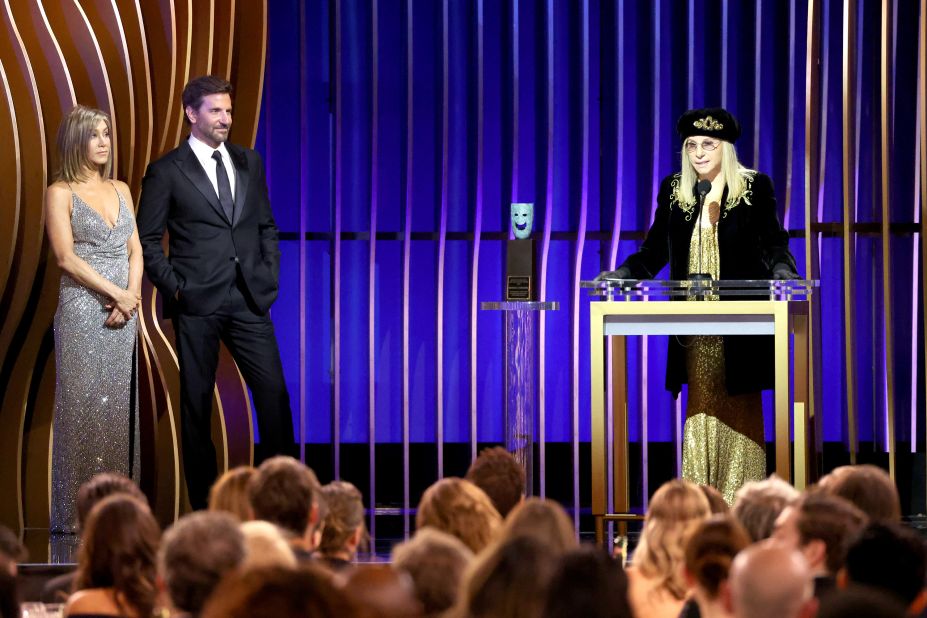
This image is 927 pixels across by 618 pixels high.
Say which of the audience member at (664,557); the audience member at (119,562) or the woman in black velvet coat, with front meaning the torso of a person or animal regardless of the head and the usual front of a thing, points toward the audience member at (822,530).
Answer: the woman in black velvet coat

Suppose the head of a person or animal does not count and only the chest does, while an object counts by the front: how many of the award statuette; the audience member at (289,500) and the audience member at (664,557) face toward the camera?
1

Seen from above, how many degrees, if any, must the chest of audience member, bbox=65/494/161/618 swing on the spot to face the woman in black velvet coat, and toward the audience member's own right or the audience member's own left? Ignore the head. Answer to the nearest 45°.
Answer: approximately 45° to the audience member's own right

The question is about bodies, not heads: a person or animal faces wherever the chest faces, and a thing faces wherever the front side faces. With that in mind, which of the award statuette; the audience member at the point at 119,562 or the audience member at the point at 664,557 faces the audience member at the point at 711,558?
the award statuette

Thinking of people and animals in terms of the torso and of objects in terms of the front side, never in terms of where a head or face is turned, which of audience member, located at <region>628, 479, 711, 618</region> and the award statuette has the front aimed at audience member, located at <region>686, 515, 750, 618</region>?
the award statuette

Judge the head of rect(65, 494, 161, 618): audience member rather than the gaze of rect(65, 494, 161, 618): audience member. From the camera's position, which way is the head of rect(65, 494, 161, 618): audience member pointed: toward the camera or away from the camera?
away from the camera

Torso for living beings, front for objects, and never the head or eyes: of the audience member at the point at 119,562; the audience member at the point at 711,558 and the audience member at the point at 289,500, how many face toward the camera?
0

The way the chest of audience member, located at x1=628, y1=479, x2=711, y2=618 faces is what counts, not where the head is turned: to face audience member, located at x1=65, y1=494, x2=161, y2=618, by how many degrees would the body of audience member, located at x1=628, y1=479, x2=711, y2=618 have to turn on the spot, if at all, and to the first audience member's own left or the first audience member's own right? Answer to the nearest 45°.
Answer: approximately 135° to the first audience member's own left

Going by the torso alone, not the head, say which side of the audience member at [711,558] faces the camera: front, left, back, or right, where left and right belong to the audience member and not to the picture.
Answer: back

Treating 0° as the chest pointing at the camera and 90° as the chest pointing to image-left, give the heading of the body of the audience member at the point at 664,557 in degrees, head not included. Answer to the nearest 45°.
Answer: approximately 180°

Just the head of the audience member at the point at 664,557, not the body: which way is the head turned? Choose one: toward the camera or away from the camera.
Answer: away from the camera

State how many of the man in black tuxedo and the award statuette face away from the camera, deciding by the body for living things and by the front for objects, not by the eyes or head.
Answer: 0

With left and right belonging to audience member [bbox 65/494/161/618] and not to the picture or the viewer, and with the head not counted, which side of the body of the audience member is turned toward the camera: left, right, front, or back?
back

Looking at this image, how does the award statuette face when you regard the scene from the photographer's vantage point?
facing the viewer

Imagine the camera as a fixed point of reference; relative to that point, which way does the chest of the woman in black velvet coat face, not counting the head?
toward the camera

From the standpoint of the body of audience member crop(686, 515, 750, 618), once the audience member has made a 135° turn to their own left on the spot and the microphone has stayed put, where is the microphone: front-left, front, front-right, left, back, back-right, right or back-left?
back-right

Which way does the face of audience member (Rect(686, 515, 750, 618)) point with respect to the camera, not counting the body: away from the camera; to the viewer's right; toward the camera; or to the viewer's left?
away from the camera
